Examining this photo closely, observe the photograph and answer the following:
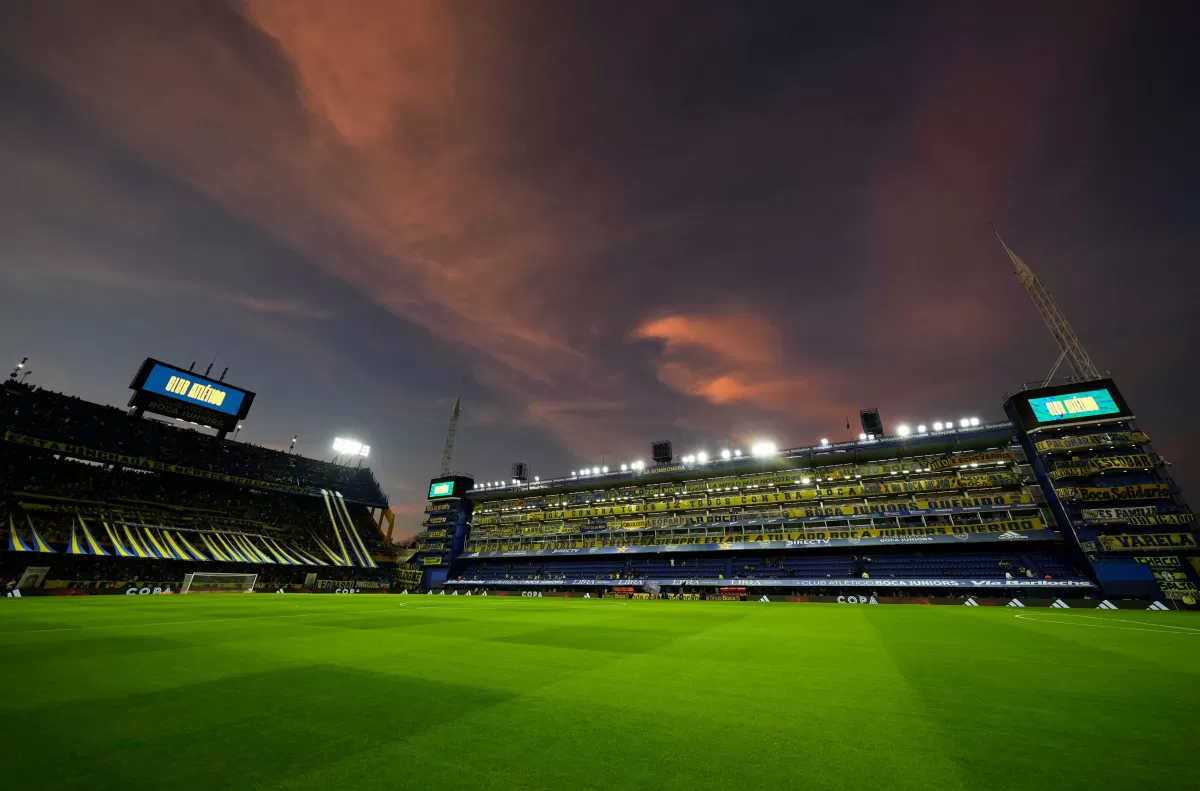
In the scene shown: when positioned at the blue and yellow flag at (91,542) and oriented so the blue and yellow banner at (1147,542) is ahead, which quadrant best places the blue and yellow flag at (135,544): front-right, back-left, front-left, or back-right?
front-left

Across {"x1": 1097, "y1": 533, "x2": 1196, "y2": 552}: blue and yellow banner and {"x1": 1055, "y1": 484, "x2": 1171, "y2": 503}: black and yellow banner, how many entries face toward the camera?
2

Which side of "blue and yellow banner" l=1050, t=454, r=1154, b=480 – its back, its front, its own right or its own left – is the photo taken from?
front

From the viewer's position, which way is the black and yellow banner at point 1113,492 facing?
facing the viewer

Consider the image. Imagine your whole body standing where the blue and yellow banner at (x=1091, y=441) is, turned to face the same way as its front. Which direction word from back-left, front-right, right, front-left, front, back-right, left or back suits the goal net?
front-right

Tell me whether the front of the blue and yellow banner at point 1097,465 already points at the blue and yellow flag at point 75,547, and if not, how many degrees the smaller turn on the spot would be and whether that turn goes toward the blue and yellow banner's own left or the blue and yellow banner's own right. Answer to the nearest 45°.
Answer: approximately 45° to the blue and yellow banner's own right

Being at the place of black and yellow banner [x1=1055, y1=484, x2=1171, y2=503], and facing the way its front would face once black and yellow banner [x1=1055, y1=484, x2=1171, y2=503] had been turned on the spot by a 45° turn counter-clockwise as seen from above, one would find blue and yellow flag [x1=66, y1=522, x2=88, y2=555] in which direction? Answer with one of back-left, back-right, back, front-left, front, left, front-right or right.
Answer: right

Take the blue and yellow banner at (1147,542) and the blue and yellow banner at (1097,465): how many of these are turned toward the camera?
2

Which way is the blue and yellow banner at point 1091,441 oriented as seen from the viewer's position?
toward the camera

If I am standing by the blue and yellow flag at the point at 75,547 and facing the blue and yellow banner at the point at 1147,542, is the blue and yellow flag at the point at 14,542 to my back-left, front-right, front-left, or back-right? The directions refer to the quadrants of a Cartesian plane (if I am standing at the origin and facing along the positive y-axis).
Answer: back-right

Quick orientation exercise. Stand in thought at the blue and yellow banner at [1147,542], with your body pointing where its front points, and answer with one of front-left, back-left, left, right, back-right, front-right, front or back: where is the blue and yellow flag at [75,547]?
front-right

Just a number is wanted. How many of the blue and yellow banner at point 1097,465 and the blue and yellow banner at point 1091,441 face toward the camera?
2

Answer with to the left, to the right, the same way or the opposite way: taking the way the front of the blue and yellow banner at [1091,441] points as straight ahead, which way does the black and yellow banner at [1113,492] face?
the same way

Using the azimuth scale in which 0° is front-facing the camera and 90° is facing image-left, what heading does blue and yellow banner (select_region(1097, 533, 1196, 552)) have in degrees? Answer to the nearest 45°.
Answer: approximately 0°

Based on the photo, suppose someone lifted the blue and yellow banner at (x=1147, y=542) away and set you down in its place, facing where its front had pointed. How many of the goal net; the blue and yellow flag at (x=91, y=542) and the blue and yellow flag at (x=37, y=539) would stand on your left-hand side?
0

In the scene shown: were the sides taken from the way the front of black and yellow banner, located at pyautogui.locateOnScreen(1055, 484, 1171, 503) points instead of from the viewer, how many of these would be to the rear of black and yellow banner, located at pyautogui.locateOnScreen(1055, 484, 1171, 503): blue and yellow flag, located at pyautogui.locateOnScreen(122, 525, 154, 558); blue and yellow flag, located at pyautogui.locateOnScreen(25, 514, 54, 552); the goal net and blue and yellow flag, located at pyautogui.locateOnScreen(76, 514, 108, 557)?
0

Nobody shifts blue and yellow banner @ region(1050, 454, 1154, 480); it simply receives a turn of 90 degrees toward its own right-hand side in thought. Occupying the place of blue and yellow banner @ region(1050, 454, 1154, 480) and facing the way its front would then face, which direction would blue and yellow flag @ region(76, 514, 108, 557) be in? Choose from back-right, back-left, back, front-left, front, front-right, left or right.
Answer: front-left

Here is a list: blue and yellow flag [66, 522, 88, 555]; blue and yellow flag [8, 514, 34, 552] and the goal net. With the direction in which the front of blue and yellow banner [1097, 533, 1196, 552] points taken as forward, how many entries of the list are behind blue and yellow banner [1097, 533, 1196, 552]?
0

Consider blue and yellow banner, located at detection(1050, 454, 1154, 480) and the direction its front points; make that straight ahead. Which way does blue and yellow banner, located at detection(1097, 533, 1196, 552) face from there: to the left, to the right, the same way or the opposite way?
the same way
